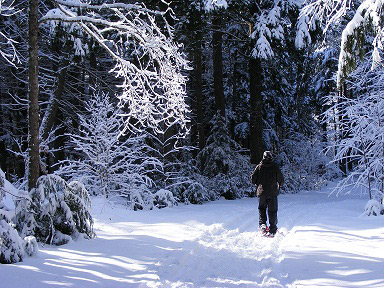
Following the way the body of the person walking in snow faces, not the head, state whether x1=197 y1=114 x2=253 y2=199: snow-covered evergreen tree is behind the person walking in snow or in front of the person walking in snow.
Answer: in front

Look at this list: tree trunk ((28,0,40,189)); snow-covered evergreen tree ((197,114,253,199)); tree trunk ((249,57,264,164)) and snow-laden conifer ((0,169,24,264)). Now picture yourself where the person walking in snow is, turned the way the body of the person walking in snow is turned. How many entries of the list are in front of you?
2

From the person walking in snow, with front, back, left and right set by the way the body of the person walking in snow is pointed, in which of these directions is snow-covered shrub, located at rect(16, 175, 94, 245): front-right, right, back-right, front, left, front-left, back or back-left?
back-left

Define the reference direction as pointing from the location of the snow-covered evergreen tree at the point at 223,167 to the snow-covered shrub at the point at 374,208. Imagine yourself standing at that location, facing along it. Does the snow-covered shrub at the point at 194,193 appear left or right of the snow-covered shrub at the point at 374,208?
right

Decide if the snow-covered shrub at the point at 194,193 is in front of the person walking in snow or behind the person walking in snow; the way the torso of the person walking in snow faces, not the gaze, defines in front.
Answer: in front

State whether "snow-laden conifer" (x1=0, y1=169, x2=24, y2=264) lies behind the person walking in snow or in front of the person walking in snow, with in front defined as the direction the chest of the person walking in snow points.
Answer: behind

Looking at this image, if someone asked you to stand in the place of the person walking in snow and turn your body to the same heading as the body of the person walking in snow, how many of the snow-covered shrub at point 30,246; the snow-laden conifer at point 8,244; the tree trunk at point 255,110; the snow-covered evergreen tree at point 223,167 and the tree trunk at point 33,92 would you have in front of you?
2

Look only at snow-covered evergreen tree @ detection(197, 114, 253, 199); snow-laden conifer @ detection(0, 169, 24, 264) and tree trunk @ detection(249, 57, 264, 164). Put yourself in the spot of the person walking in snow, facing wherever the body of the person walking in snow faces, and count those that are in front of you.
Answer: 2

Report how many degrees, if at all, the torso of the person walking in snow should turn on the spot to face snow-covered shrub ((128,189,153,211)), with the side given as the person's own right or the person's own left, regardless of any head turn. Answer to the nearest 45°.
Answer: approximately 45° to the person's own left

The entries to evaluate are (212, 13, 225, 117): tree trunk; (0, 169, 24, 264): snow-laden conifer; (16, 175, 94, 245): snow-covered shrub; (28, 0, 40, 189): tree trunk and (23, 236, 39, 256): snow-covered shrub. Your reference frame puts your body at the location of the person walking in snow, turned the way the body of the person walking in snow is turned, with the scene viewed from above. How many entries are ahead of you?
1

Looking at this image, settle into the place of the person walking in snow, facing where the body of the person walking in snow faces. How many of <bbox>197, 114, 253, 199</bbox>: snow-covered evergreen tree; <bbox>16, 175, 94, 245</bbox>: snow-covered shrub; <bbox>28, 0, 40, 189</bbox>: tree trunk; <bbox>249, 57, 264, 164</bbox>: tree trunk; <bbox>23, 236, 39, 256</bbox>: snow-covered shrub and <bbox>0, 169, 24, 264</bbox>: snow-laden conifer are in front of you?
2

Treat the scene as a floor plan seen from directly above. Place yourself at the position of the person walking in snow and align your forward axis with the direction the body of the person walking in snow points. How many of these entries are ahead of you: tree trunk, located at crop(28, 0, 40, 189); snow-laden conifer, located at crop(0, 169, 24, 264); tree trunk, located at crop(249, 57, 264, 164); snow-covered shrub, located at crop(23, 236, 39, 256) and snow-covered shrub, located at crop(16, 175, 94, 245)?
1

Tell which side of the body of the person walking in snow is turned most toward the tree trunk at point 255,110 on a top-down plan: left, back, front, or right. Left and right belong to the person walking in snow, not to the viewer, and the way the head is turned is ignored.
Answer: front

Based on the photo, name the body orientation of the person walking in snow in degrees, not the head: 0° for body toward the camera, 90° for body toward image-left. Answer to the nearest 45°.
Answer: approximately 180°

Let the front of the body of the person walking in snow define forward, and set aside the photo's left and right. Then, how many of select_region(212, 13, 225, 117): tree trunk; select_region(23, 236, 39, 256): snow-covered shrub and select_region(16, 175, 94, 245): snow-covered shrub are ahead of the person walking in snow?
1
